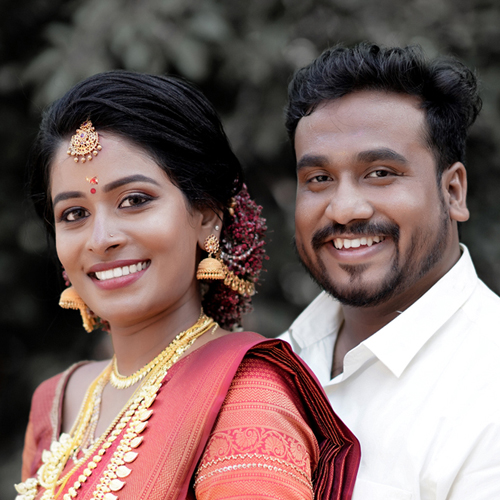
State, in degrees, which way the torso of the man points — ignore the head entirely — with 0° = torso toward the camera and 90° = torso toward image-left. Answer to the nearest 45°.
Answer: approximately 45°

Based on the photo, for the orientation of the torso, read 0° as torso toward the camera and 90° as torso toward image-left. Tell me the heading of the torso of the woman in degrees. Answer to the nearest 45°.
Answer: approximately 45°
